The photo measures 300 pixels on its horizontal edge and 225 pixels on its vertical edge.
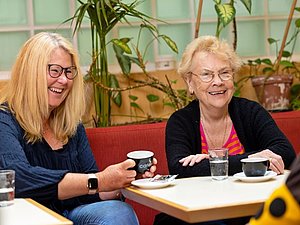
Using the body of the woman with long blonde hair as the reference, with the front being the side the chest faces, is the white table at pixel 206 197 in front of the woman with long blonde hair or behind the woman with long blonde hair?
in front

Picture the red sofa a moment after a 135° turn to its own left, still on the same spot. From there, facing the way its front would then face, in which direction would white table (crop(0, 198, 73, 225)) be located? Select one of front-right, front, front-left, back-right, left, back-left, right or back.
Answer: back-right

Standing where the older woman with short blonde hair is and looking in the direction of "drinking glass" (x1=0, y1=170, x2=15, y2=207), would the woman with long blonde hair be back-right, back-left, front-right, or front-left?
front-right

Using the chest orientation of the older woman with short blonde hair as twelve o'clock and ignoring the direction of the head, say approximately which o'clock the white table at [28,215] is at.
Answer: The white table is roughly at 1 o'clock from the older woman with short blonde hair.

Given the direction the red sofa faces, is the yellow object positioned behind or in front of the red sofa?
in front

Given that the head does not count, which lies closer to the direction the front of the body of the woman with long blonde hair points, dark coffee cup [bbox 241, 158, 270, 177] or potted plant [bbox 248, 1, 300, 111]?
the dark coffee cup

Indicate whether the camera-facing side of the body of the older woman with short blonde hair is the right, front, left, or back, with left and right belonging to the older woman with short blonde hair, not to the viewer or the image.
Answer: front

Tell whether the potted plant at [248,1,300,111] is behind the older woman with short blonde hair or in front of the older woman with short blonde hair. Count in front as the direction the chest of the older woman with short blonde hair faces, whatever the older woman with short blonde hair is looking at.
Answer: behind

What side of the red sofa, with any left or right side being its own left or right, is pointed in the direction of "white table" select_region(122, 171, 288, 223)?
front

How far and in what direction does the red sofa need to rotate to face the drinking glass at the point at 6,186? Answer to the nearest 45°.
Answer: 0° — it already faces it

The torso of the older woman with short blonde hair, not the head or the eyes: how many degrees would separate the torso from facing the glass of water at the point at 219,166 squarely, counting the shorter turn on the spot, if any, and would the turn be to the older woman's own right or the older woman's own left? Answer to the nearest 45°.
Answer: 0° — they already face it

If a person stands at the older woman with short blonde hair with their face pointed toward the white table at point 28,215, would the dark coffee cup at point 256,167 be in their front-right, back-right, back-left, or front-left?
front-left

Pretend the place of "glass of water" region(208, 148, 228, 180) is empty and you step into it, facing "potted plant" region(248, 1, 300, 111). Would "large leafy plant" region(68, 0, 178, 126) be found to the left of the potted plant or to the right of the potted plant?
left

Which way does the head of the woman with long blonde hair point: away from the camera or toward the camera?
toward the camera

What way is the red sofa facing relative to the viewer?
toward the camera

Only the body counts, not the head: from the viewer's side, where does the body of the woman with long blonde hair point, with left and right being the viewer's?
facing the viewer and to the right of the viewer
